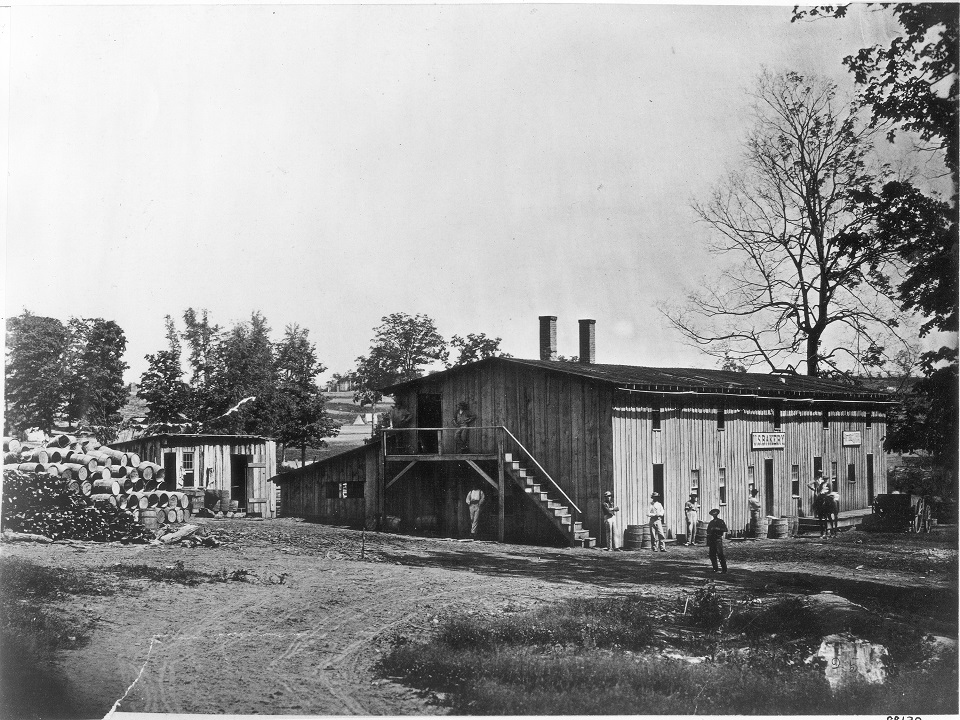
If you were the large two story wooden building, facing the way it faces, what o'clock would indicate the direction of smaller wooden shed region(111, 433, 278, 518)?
The smaller wooden shed is roughly at 4 o'clock from the large two story wooden building.

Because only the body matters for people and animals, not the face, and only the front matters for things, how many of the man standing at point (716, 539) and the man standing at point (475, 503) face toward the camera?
2

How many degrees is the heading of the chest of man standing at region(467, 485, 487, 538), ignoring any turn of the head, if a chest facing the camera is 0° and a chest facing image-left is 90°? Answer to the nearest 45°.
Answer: approximately 0°

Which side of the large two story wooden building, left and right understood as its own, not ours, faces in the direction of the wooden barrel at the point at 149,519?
right
